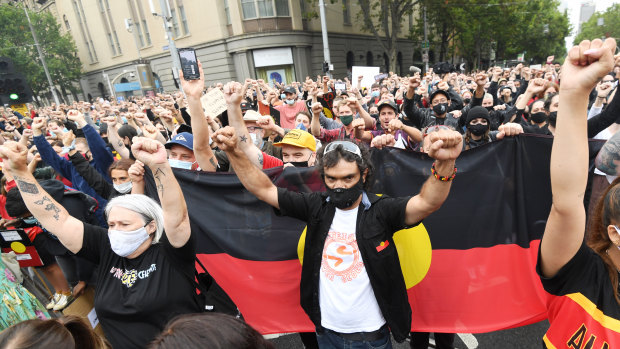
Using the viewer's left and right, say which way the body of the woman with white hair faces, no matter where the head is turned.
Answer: facing the viewer and to the left of the viewer

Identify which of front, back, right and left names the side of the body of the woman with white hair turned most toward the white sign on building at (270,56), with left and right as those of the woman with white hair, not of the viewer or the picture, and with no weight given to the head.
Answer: back

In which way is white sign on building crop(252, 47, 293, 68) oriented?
toward the camera

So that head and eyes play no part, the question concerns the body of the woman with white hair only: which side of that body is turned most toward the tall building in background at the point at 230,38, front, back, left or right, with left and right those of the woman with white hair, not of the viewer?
back

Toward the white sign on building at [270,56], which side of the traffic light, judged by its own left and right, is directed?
left

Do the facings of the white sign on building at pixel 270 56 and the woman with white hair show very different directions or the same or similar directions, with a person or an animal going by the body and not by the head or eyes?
same or similar directions

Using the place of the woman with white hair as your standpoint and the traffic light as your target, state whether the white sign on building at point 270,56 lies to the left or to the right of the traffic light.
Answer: right

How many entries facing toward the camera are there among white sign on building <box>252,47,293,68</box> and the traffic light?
2

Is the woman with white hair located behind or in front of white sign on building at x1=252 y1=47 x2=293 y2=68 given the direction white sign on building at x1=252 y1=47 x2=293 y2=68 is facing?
in front

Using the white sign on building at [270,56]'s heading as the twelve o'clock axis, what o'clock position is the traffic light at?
The traffic light is roughly at 1 o'clock from the white sign on building.

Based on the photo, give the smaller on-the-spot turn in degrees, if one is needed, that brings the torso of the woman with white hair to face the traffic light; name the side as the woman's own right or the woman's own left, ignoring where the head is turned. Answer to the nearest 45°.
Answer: approximately 135° to the woman's own right

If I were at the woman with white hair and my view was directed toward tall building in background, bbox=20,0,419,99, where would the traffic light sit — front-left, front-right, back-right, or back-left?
front-left

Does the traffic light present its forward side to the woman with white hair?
yes
